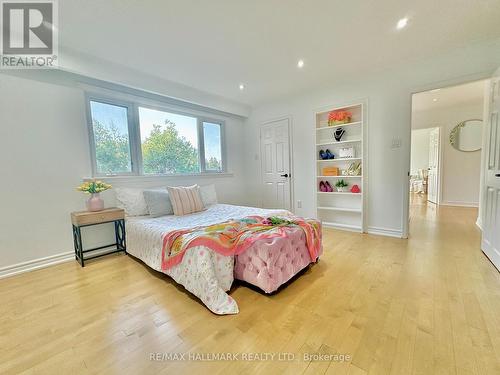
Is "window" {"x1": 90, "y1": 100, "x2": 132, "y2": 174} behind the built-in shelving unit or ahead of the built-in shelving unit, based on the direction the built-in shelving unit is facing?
ahead

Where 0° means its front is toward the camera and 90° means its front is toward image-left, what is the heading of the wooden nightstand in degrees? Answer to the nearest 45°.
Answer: approximately 315°

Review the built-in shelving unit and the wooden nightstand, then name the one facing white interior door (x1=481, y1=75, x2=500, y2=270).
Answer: the wooden nightstand

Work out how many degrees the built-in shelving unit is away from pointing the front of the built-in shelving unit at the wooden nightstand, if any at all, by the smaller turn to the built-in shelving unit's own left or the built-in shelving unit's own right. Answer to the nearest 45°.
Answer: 0° — it already faces it

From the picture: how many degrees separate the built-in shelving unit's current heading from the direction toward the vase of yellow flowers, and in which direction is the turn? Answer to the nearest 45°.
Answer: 0° — it already faces it

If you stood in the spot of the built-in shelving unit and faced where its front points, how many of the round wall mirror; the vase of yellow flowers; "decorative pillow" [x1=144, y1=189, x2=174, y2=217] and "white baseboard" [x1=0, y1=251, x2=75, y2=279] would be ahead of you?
3

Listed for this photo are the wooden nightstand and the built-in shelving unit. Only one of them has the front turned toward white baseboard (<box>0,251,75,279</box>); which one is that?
the built-in shelving unit

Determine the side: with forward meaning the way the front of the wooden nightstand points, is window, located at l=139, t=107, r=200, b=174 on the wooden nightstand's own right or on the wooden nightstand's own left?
on the wooden nightstand's own left

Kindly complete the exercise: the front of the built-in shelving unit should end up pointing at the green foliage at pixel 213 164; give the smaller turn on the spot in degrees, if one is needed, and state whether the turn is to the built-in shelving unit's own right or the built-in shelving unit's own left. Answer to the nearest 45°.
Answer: approximately 45° to the built-in shelving unit's own right

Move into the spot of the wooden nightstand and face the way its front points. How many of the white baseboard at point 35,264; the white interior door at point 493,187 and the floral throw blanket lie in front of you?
2
